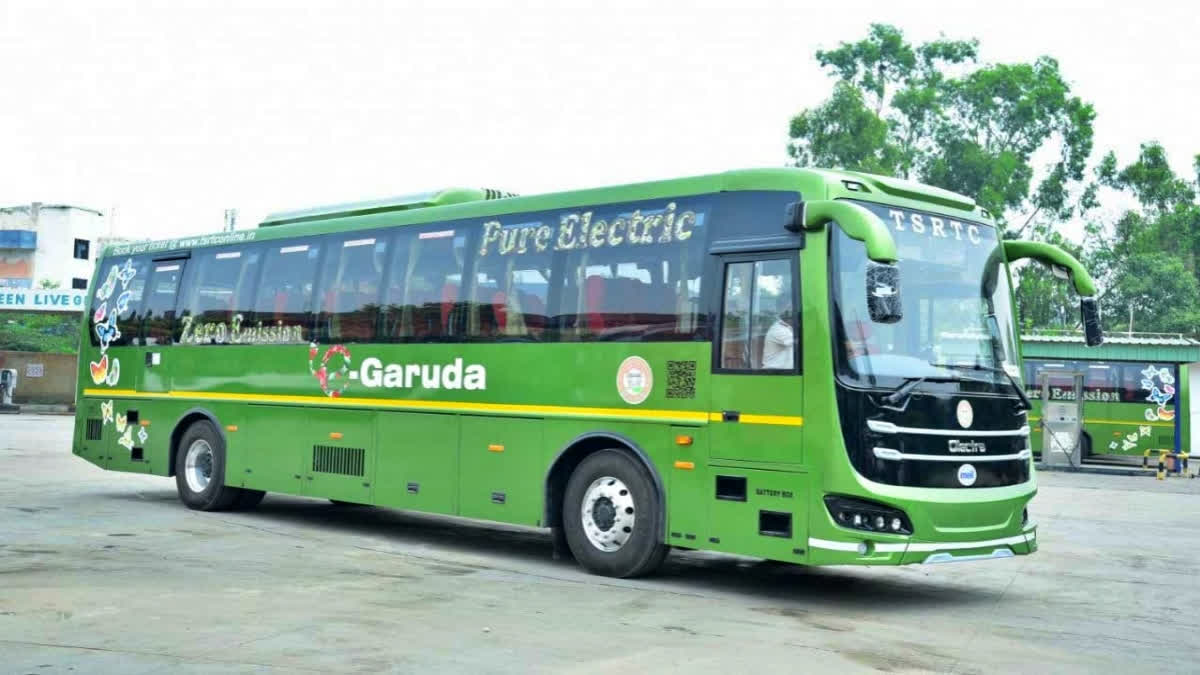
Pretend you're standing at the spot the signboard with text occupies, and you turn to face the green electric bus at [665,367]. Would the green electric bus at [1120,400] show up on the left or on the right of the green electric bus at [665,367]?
left

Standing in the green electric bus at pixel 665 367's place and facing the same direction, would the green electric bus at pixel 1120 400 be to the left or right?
on its left

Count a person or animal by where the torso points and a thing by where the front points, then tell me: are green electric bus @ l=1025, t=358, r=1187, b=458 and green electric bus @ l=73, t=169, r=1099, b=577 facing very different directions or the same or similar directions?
very different directions

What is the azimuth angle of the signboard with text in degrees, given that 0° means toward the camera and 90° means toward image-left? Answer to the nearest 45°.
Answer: approximately 0°

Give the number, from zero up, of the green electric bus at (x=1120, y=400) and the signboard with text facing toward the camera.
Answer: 1

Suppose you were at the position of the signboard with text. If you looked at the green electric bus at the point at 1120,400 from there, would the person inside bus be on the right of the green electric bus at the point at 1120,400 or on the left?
right

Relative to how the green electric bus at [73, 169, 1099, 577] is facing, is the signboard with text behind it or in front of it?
behind

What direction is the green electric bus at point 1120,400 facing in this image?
to the viewer's left

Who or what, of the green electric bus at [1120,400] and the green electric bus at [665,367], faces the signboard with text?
the green electric bus at [1120,400]

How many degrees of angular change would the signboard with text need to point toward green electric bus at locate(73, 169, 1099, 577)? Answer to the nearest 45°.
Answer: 0° — it already faces it

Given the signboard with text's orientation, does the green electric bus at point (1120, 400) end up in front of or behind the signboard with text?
in front

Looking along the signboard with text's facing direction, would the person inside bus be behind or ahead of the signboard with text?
ahead

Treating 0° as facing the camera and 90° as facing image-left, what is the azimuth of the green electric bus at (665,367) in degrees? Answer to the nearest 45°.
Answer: approximately 315°
